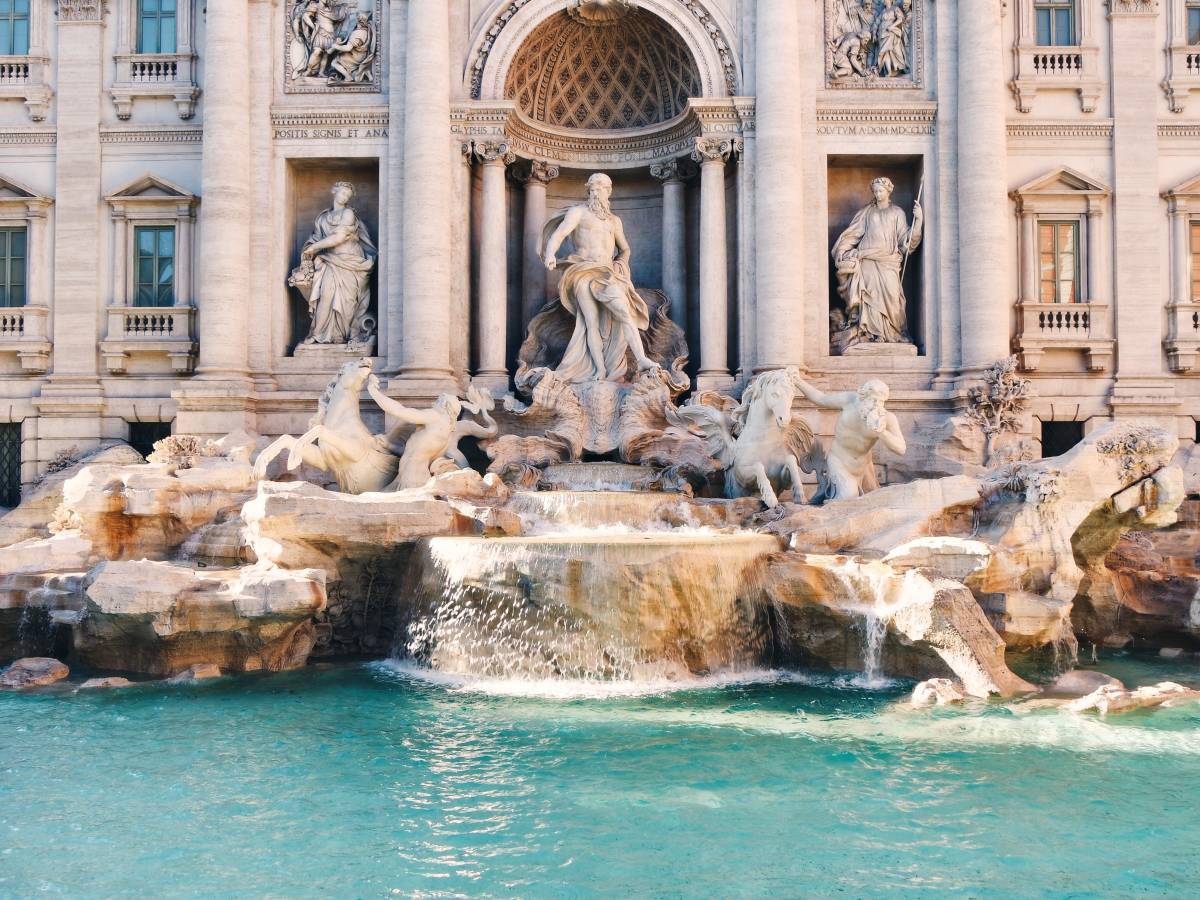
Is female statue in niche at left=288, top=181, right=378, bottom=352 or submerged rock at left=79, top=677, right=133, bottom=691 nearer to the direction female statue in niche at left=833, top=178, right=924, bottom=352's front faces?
the submerged rock

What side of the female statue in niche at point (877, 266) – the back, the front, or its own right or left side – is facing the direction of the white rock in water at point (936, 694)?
front

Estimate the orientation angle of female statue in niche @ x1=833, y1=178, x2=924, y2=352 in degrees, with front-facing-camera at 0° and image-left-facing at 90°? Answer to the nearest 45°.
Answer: approximately 0°

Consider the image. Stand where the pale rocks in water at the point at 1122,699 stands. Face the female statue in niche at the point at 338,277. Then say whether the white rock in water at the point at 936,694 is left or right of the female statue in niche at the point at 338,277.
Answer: left

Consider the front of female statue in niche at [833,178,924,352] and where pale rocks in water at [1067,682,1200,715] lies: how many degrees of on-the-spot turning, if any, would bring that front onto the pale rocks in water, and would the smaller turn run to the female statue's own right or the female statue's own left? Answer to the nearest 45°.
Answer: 0° — it already faces it

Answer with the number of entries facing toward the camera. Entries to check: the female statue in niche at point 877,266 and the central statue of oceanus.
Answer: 2

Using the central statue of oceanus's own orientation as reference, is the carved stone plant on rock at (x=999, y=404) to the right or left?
on its left

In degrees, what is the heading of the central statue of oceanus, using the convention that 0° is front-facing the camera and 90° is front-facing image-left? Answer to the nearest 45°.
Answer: approximately 0°

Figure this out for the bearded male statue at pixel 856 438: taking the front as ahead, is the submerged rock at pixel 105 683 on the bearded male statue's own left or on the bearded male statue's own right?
on the bearded male statue's own right

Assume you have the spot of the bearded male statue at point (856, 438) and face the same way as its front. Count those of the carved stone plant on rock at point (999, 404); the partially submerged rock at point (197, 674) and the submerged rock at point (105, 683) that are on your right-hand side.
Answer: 2

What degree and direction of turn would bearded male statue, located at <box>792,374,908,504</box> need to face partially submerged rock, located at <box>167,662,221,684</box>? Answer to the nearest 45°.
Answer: approximately 90° to its right
